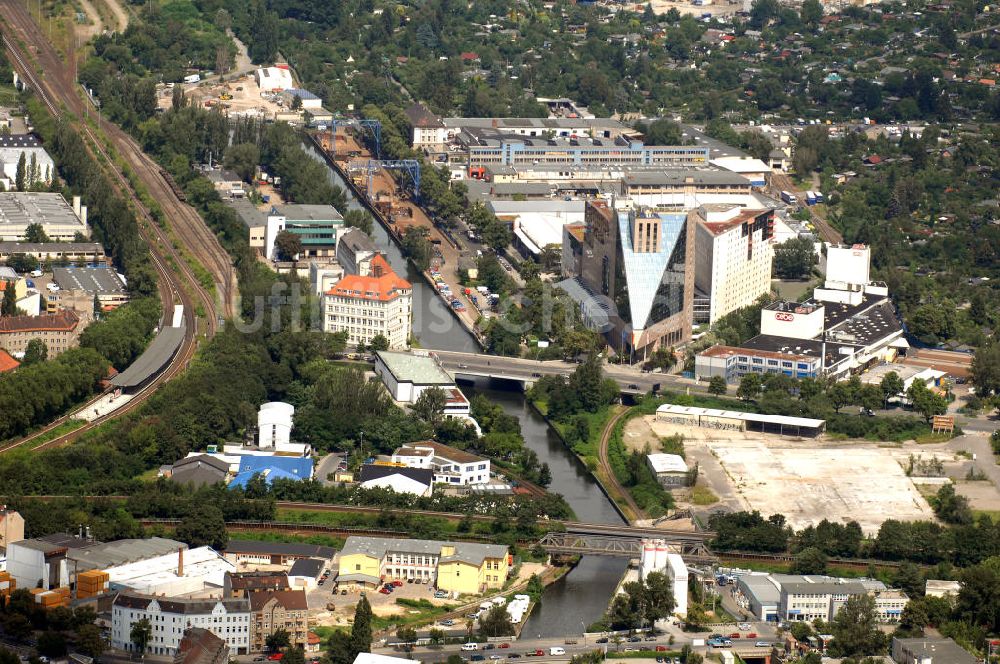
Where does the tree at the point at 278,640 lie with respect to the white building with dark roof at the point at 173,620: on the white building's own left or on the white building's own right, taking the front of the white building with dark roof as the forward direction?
on the white building's own left

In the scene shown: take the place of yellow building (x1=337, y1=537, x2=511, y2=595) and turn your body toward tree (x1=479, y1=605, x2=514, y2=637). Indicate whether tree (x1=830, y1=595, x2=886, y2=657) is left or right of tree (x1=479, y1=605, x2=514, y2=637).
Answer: left

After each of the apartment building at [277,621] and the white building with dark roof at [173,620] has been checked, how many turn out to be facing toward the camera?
2

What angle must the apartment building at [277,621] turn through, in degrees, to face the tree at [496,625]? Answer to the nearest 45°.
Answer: approximately 90° to its left

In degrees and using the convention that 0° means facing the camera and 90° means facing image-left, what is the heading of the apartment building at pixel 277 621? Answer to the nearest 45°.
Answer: approximately 0°

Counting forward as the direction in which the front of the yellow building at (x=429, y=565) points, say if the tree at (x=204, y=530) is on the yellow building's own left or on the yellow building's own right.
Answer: on the yellow building's own right

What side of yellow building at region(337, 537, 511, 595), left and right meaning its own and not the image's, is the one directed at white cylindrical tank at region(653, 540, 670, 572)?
left
